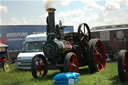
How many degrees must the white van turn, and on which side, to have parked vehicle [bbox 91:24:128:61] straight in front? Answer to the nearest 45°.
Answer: approximately 180°

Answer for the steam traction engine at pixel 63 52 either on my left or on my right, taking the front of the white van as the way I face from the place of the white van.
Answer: on my left

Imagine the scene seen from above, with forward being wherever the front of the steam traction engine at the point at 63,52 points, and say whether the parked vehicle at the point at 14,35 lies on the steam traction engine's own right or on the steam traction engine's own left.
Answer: on the steam traction engine's own right

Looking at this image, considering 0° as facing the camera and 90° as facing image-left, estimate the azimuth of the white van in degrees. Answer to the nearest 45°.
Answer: approximately 45°

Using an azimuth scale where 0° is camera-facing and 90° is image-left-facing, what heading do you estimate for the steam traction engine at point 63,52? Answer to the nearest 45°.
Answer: approximately 45°
